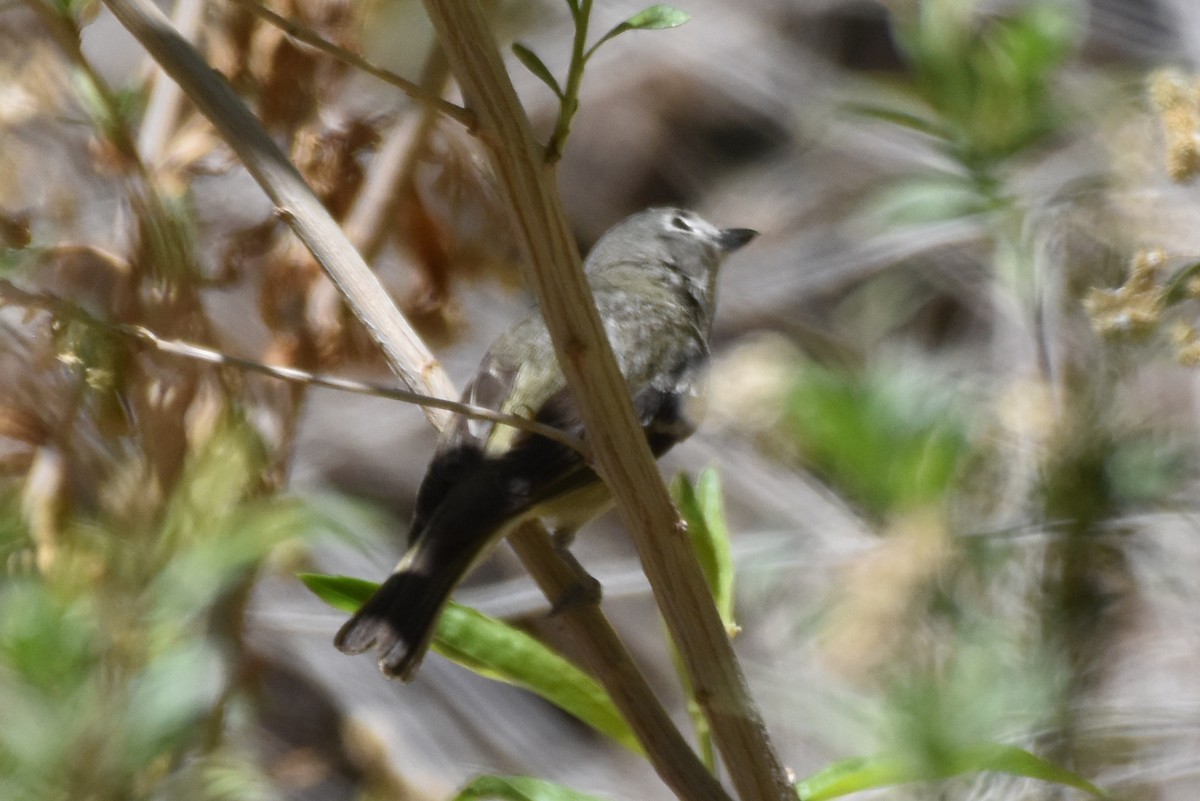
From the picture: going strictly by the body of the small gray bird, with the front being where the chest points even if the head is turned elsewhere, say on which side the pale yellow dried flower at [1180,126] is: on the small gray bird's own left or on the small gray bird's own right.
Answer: on the small gray bird's own right

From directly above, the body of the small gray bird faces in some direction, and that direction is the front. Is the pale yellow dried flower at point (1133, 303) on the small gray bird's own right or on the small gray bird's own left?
on the small gray bird's own right

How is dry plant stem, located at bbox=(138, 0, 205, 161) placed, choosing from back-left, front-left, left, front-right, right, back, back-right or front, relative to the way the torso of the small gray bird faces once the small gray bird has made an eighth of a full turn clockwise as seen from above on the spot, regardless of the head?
back

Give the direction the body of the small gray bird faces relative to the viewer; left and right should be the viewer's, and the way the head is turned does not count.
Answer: facing away from the viewer and to the right of the viewer

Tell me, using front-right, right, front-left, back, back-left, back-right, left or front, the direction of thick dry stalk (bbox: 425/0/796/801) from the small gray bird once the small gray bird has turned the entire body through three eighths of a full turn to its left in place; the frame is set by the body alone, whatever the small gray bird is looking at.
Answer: left

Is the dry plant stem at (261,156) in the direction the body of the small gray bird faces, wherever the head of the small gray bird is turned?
no

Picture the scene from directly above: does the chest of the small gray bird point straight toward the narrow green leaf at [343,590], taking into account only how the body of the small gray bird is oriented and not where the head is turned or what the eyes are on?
no
